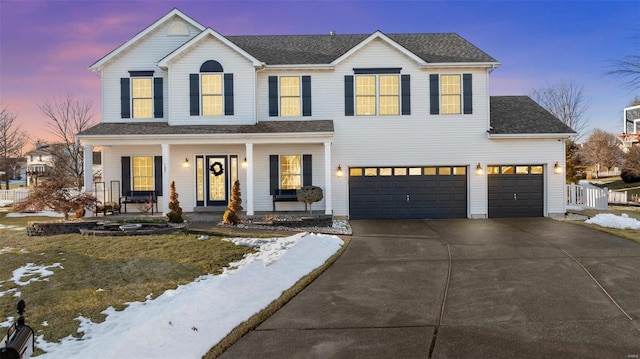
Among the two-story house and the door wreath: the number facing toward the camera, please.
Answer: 2

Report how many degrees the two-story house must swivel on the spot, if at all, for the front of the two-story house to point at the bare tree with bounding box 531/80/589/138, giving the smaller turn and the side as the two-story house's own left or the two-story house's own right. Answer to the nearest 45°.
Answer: approximately 135° to the two-story house's own left

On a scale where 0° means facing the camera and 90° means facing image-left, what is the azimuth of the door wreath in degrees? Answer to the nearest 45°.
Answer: approximately 0°

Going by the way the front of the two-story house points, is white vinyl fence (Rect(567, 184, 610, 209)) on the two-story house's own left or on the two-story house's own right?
on the two-story house's own left

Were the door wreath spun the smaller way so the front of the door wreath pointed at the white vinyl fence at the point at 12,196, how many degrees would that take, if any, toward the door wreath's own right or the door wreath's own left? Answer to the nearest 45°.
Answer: approximately 135° to the door wreath's own right

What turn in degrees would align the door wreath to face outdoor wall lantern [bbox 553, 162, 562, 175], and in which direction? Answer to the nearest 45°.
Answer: approximately 90° to its left

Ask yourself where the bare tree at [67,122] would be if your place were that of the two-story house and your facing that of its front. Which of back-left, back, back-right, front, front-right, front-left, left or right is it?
back-right
